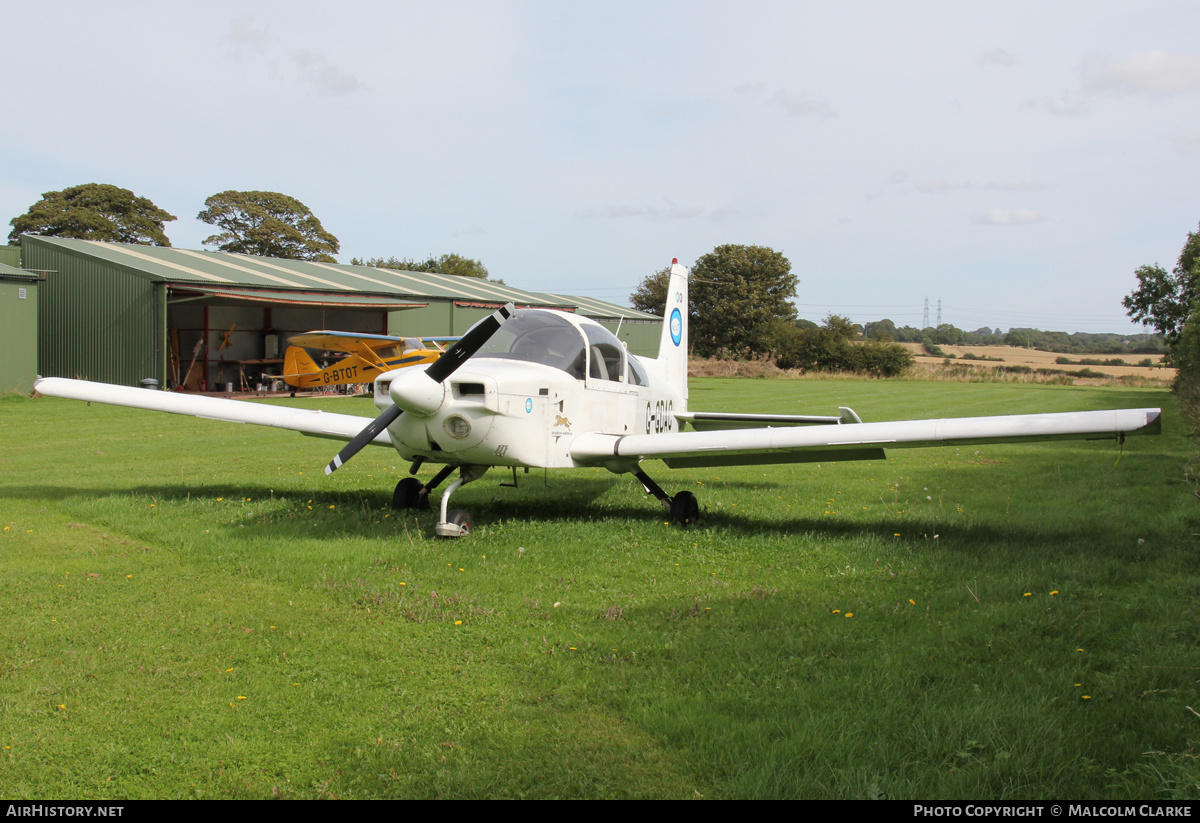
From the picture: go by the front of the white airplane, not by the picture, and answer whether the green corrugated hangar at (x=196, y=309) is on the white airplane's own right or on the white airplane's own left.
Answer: on the white airplane's own right

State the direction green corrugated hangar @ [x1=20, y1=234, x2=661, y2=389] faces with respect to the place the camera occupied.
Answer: facing the viewer and to the right of the viewer

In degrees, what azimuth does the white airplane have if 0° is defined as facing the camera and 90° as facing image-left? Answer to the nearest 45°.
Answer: approximately 45°

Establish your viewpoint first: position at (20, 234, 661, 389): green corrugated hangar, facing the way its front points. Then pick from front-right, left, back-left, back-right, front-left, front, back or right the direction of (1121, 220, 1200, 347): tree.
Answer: front-left

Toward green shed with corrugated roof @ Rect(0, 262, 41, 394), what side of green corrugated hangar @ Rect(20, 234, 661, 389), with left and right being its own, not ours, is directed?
right

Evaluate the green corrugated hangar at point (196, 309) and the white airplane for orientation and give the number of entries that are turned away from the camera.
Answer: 0

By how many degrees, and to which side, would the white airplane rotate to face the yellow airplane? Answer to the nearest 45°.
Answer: approximately 135° to its right

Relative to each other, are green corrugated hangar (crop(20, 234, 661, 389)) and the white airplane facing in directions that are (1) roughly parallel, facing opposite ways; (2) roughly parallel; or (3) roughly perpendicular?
roughly perpendicular
